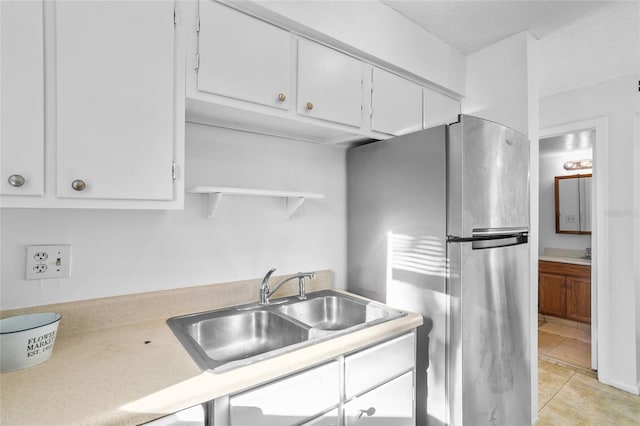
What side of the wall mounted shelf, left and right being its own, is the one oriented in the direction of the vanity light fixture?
left

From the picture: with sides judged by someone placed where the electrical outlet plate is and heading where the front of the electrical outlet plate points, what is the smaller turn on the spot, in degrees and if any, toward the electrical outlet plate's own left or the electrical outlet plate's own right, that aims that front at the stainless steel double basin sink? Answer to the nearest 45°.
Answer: approximately 90° to the electrical outlet plate's own left

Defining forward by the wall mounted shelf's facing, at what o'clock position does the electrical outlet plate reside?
The electrical outlet plate is roughly at 4 o'clock from the wall mounted shelf.

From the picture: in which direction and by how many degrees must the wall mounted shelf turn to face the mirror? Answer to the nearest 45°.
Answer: approximately 90° to its left

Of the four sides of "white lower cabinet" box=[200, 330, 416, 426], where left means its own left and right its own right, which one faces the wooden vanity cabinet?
left
